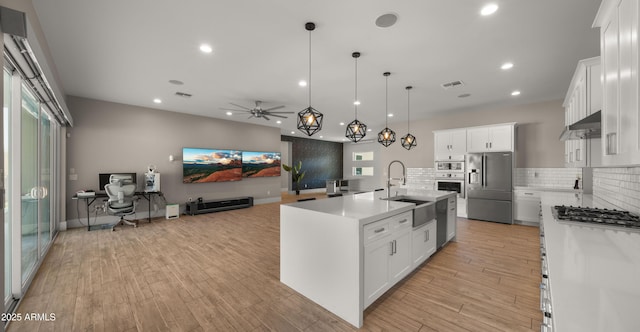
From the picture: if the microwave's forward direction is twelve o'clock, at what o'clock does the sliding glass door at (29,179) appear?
The sliding glass door is roughly at 1 o'clock from the microwave.

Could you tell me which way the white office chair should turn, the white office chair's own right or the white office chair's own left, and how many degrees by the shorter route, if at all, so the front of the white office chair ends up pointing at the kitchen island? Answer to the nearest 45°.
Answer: approximately 180°

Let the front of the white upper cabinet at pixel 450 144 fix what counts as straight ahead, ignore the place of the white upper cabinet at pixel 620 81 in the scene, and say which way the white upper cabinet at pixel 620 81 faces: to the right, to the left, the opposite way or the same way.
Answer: to the right

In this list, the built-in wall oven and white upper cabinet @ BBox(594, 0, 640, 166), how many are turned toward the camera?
1

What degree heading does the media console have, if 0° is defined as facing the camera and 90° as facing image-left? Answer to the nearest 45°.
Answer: approximately 315°

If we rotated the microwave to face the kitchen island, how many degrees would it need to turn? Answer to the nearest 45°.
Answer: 0° — it already faces it

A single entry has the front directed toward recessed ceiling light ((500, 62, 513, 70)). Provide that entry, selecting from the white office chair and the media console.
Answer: the media console

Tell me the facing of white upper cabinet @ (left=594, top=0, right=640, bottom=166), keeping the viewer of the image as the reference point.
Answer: facing to the left of the viewer

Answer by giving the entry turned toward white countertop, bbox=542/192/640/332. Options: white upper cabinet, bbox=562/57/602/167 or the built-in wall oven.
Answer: the built-in wall oven

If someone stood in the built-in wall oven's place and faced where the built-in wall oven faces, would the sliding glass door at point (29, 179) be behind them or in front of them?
in front

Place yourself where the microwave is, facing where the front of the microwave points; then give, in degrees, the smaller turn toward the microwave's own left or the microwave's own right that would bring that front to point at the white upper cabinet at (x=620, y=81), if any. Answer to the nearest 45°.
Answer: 0° — it already faces it

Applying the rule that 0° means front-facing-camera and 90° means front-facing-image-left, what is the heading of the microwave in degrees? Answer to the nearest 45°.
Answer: approximately 0°

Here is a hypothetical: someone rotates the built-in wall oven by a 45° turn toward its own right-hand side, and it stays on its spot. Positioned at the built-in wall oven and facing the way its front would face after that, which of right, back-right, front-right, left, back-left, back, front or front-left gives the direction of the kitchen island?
front-left

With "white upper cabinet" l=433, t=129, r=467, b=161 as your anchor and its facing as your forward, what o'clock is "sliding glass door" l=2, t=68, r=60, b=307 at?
The sliding glass door is roughly at 1 o'clock from the white upper cabinet.

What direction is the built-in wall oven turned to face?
toward the camera

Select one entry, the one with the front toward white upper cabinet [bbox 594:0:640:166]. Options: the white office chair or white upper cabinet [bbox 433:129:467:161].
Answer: white upper cabinet [bbox 433:129:467:161]

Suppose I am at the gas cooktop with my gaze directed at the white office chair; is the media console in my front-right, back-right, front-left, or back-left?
front-right

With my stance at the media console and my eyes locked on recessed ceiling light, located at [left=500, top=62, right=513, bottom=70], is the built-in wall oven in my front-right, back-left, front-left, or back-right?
front-left

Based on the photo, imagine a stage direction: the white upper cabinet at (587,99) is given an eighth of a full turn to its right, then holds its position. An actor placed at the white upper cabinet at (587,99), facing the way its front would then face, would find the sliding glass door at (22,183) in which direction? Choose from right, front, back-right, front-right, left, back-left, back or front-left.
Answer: left
